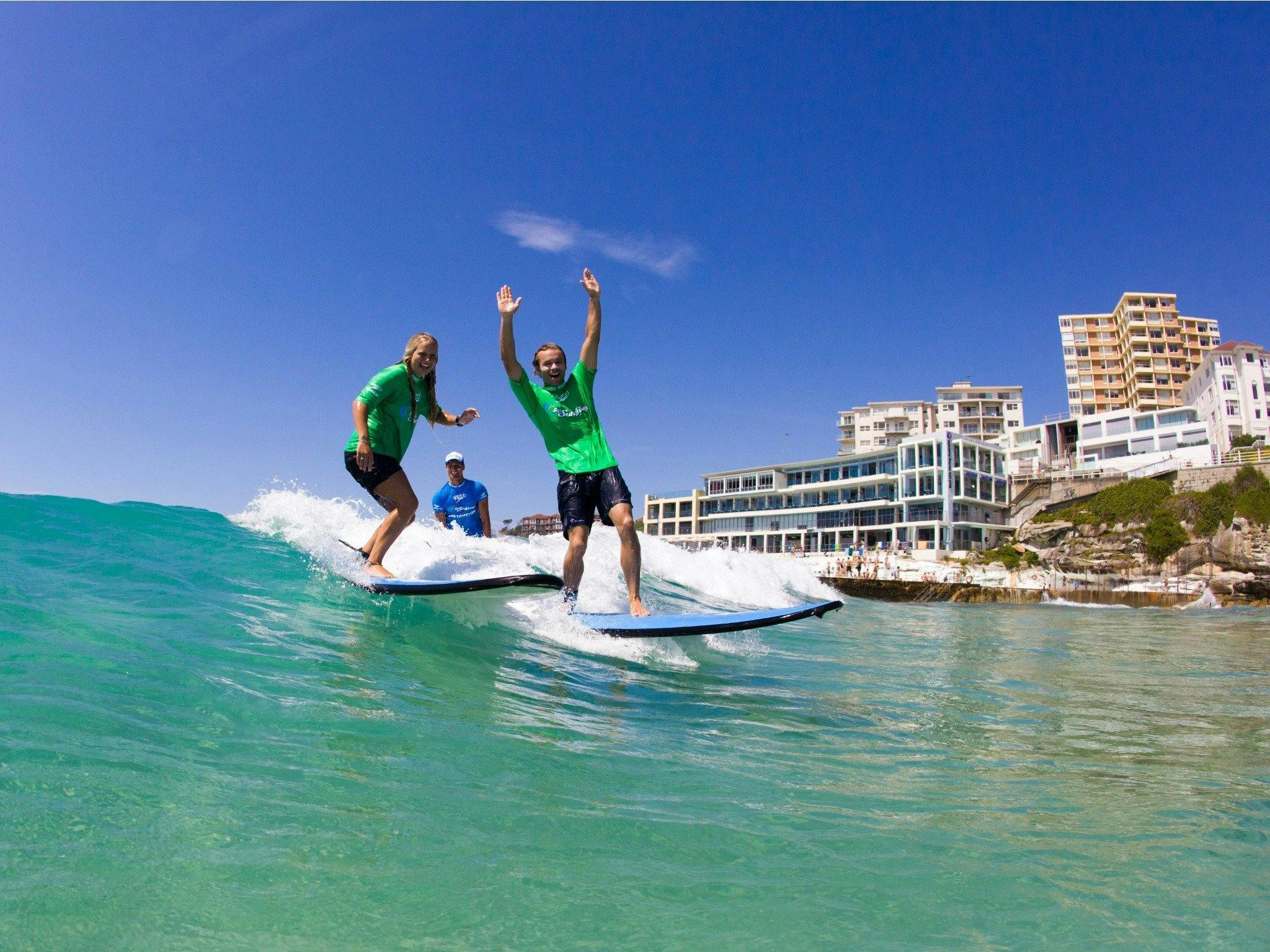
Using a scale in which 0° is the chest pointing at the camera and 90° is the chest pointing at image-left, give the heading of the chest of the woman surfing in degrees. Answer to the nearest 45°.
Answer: approximately 315°

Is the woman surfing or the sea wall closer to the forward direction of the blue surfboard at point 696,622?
the sea wall

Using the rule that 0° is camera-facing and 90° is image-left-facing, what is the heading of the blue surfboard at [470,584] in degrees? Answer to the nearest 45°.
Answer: approximately 270°

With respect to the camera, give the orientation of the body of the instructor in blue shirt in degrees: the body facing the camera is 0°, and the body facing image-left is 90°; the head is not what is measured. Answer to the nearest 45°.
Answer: approximately 0°

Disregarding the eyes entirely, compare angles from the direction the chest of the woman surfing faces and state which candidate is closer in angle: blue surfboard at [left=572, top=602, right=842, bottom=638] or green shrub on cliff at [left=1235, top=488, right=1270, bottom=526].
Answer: the blue surfboard

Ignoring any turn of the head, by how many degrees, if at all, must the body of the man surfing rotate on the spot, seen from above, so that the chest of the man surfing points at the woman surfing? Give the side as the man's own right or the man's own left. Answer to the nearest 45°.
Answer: approximately 90° to the man's own right

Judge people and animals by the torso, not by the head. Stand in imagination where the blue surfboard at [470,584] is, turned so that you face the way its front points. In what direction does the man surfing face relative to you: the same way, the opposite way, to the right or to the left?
to the right

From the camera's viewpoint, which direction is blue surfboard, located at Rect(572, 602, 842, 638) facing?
to the viewer's right
